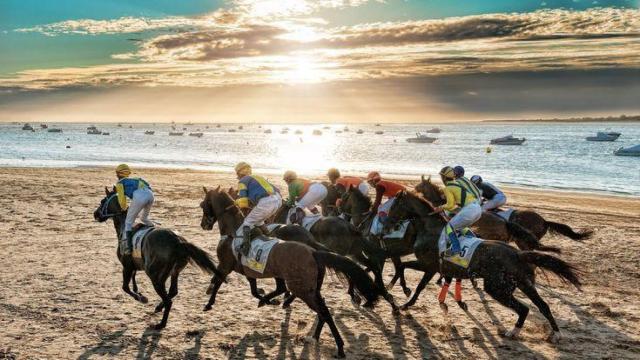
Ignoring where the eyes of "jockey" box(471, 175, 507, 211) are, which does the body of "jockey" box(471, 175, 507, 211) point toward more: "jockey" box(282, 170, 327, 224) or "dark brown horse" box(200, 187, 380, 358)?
the jockey

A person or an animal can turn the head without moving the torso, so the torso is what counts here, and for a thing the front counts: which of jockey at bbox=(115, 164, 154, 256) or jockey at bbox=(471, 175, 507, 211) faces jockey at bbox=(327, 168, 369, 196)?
jockey at bbox=(471, 175, 507, 211)

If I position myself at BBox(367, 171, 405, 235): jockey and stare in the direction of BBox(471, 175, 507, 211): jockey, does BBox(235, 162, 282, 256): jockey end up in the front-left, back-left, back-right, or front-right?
back-right

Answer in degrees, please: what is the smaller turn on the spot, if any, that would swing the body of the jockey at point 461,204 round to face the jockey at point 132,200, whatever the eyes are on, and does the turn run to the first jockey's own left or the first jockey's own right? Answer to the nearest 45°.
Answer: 0° — they already face them

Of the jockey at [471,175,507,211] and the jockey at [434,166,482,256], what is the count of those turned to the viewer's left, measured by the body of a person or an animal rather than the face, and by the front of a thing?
2

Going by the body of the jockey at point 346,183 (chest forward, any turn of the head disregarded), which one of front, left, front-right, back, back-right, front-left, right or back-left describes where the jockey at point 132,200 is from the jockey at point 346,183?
front-left

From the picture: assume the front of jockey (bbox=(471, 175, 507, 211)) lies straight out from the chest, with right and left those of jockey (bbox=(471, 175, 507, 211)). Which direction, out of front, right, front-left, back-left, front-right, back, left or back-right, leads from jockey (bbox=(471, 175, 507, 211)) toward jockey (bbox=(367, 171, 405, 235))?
front-left

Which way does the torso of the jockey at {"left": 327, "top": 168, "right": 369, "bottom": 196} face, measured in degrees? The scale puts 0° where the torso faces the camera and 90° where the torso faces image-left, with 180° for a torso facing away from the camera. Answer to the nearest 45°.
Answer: approximately 90°

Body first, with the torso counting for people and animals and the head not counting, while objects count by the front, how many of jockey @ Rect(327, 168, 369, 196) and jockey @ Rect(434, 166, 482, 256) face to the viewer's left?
2

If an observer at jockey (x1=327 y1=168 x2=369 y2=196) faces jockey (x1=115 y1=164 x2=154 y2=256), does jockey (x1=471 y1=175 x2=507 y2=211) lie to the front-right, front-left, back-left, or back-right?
back-left

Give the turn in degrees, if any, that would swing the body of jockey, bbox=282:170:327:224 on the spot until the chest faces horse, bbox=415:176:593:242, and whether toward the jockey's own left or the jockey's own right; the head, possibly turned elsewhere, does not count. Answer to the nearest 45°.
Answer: approximately 180°

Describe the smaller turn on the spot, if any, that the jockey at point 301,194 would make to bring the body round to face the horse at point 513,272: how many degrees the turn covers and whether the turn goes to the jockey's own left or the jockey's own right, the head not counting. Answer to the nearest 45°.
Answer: approximately 135° to the jockey's own left

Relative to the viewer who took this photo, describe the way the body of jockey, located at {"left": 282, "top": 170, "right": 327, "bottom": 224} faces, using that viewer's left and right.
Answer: facing to the left of the viewer

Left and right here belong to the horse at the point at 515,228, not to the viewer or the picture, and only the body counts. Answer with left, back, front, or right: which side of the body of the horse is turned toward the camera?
left

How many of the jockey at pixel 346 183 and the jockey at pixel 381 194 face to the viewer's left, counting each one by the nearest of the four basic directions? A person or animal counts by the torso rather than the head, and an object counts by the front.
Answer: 2

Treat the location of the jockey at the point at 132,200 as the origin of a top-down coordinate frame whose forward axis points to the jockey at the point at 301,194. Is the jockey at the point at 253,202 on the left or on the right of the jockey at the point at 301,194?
right

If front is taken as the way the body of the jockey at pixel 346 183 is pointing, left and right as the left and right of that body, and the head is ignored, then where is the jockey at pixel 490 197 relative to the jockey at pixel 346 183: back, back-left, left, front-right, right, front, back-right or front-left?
back

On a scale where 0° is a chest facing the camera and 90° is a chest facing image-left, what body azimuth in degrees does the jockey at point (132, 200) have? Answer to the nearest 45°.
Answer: approximately 135°

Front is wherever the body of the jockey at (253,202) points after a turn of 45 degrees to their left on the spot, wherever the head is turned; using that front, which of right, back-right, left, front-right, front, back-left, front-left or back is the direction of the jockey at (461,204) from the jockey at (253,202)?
back
